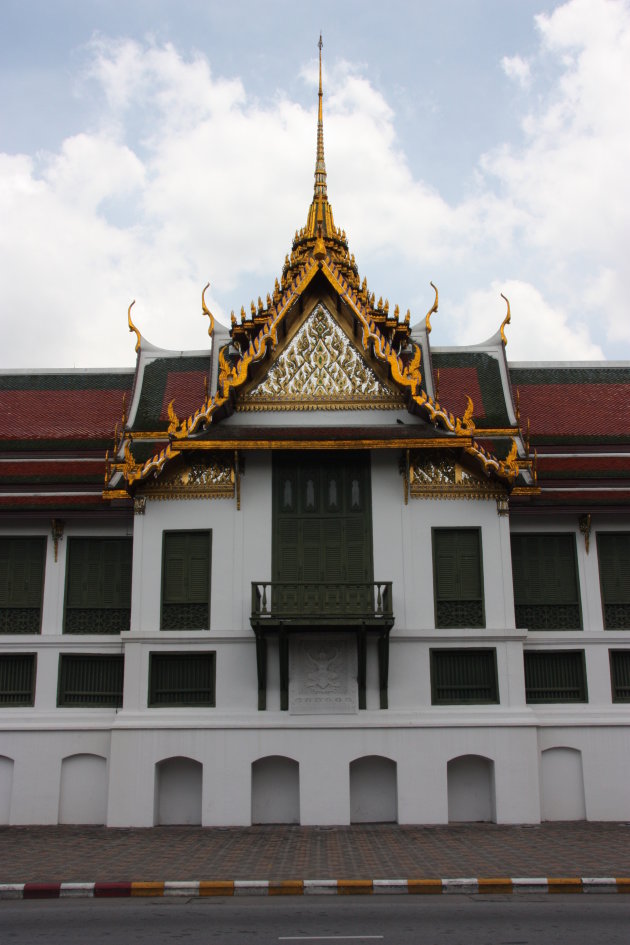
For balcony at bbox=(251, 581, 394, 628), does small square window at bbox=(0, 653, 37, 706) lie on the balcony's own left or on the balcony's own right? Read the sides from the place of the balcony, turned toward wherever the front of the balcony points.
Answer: on the balcony's own right

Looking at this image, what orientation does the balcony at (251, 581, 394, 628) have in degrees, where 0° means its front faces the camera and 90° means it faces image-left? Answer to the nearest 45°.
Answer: approximately 0°

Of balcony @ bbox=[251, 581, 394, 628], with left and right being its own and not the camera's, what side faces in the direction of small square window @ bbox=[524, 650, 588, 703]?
left

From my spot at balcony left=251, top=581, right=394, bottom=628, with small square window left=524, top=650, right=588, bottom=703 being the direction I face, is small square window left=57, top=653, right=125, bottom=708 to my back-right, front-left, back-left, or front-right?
back-left

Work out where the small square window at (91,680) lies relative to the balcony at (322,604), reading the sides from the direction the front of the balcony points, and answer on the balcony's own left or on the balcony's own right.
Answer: on the balcony's own right
